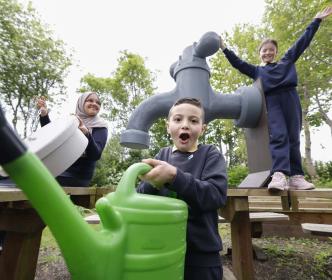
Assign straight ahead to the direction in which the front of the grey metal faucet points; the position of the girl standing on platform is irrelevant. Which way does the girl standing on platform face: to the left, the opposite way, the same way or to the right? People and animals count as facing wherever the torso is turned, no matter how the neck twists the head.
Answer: to the left

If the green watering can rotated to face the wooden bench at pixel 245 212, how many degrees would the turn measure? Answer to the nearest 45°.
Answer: approximately 135° to its right

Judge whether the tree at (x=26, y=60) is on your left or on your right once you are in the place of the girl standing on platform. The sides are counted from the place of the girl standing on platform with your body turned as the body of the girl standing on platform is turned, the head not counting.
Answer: on your right

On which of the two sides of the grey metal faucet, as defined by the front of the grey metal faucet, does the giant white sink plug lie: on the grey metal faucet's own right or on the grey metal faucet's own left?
on the grey metal faucet's own left

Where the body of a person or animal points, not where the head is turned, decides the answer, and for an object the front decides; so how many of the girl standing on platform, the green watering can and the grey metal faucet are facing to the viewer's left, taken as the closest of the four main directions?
2

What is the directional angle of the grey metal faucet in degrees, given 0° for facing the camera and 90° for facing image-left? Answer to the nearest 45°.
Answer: approximately 90°

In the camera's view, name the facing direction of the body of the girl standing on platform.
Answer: toward the camera

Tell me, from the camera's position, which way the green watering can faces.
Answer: facing to the left of the viewer

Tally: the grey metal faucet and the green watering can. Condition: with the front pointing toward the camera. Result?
0
